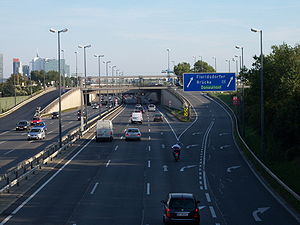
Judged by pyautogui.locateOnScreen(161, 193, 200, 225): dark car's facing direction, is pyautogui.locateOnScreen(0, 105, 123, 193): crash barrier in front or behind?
in front

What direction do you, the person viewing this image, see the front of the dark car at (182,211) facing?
facing away from the viewer
